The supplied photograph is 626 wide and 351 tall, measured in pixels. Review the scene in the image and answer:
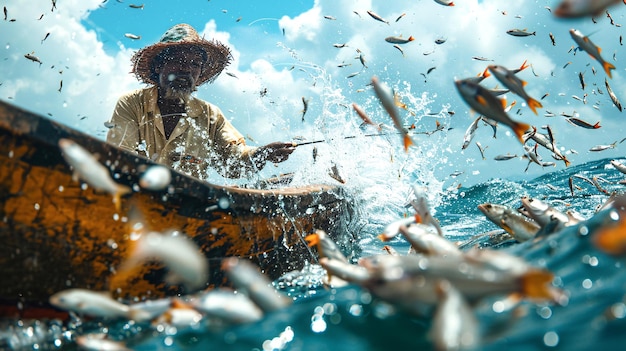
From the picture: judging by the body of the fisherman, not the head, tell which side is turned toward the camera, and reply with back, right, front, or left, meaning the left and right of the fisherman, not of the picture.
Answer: front

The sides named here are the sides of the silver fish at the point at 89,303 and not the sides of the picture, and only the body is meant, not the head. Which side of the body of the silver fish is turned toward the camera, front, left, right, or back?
left

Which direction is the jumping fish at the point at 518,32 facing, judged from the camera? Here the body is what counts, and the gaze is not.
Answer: to the viewer's left

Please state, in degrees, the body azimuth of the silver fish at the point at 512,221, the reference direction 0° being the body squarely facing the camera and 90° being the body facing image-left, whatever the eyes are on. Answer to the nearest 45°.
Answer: approximately 90°

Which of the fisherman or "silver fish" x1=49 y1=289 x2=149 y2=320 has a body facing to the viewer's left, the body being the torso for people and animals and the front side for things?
the silver fish

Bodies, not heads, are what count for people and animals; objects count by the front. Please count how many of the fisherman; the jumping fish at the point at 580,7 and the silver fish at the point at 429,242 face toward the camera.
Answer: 1

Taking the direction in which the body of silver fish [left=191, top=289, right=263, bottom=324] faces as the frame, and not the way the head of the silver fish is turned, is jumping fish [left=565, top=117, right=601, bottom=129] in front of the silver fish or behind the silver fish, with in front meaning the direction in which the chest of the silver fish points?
behind

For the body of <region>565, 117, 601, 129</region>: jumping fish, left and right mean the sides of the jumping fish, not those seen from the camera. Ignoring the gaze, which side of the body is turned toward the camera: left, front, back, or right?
left
